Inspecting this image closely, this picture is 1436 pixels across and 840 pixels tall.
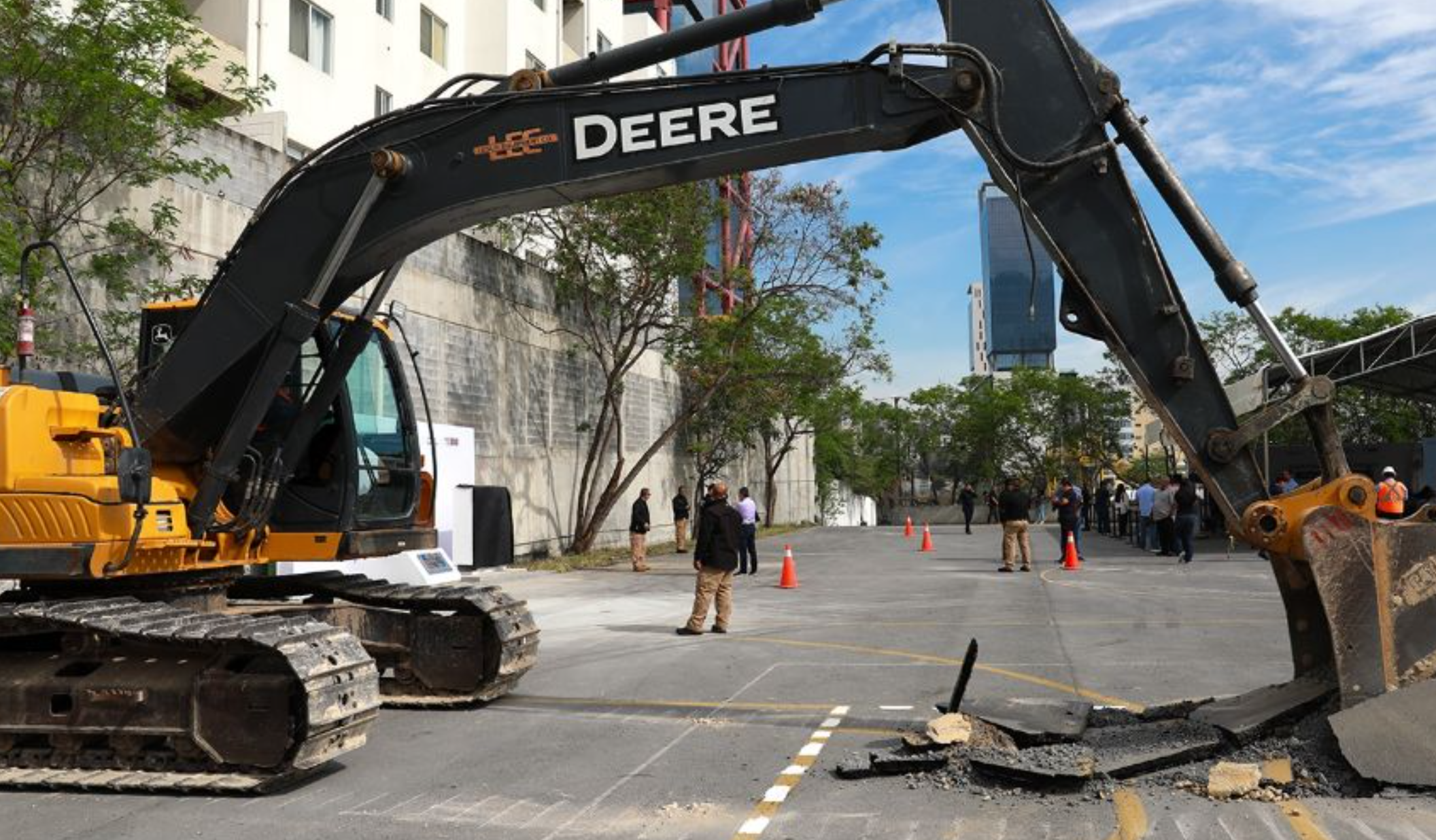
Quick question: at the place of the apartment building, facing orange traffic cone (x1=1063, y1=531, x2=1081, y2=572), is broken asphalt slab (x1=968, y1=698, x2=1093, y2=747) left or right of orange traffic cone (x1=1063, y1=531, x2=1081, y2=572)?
right

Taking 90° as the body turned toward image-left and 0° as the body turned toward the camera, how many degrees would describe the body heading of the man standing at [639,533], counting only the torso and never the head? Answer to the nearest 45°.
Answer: approximately 270°

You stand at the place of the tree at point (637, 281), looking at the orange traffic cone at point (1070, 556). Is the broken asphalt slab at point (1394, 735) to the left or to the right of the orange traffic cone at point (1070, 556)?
right

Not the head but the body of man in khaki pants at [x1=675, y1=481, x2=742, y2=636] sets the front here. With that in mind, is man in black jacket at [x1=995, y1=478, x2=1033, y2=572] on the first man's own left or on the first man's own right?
on the first man's own right

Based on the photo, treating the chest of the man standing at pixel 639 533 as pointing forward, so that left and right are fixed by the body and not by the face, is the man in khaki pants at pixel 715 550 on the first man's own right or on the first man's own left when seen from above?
on the first man's own right

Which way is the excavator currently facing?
to the viewer's right
